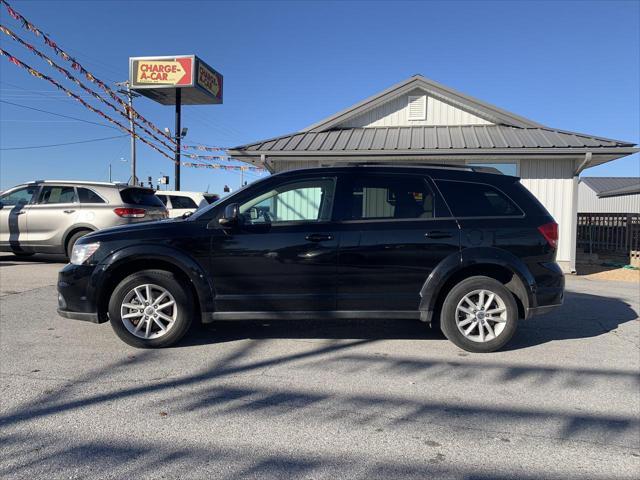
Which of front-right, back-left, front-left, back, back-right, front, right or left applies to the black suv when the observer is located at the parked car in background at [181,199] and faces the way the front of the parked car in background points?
back-left

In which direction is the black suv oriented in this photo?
to the viewer's left

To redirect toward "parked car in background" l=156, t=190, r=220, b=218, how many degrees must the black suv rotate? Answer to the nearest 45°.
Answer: approximately 45° to its right

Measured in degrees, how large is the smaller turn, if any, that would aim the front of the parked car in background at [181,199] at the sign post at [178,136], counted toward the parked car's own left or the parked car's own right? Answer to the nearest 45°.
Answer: approximately 45° to the parked car's own right

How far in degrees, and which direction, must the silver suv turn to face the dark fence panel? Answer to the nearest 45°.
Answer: approximately 135° to its right

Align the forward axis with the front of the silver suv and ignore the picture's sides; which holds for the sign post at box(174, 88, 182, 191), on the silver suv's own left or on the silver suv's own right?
on the silver suv's own right

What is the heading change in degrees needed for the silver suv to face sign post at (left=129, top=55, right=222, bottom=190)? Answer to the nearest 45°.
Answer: approximately 45° to its right

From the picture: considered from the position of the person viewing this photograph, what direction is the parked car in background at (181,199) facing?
facing away from the viewer and to the left of the viewer

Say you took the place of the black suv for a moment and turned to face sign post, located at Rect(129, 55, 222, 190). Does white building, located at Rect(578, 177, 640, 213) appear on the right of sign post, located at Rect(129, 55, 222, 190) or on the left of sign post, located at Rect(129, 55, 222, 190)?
right

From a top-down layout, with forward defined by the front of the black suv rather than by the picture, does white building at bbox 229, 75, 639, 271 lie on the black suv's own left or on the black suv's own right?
on the black suv's own right

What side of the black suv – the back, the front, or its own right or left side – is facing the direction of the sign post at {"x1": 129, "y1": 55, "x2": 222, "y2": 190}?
right

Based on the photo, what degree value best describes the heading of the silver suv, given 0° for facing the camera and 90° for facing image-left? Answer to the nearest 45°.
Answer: approximately 135°

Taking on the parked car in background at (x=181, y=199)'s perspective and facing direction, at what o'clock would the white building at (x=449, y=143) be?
The white building is roughly at 6 o'clock from the parked car in background.
